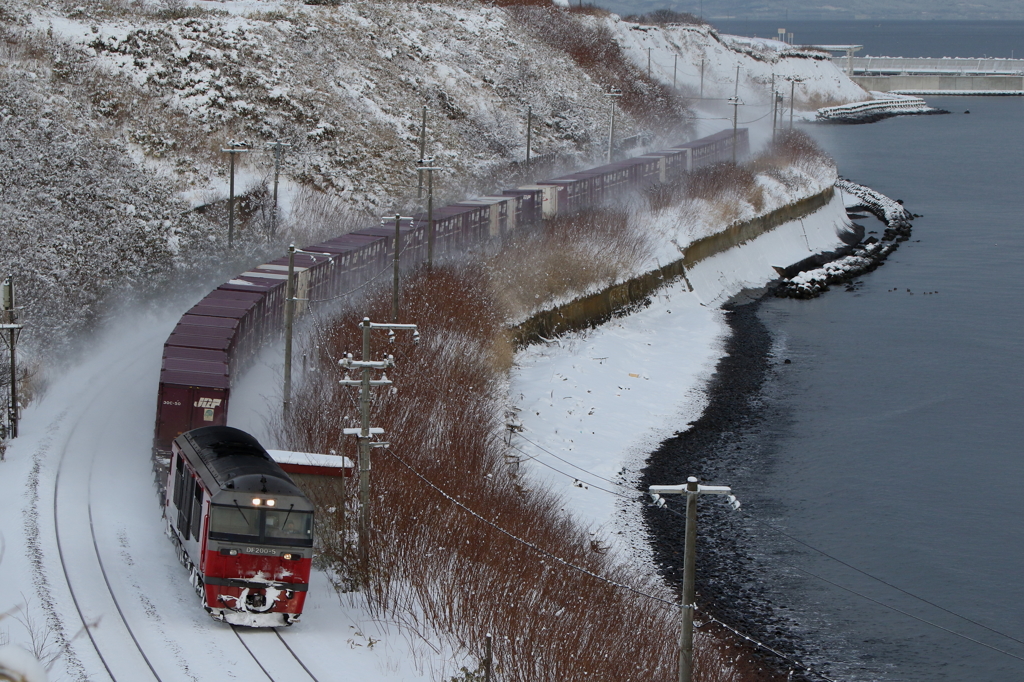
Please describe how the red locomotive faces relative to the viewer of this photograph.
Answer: facing the viewer

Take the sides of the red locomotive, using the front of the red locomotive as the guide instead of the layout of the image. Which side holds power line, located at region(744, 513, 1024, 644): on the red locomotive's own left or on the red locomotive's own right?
on the red locomotive's own left
